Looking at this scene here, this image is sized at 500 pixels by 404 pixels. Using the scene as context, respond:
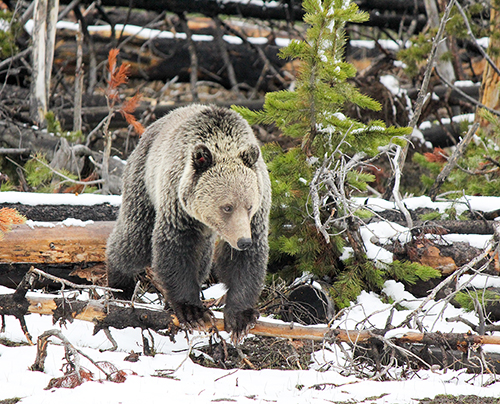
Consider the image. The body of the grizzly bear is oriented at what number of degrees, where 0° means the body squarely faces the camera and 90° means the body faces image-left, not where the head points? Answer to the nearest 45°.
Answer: approximately 315°

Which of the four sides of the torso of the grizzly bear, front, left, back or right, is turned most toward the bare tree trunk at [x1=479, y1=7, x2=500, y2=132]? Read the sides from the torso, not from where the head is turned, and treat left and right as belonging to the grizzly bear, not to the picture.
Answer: left

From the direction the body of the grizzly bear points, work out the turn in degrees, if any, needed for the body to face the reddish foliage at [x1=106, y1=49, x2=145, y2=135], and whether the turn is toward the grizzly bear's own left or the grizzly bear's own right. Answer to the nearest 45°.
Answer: approximately 135° to the grizzly bear's own left

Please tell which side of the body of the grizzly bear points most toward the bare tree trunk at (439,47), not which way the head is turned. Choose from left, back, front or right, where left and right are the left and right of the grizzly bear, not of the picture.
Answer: left

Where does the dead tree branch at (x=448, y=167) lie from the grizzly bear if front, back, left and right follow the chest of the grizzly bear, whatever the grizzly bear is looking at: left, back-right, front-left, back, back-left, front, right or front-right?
left

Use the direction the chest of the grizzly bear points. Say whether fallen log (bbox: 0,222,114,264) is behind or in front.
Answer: behind

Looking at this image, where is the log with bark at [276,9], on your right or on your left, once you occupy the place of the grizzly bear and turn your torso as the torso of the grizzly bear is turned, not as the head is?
on your left
